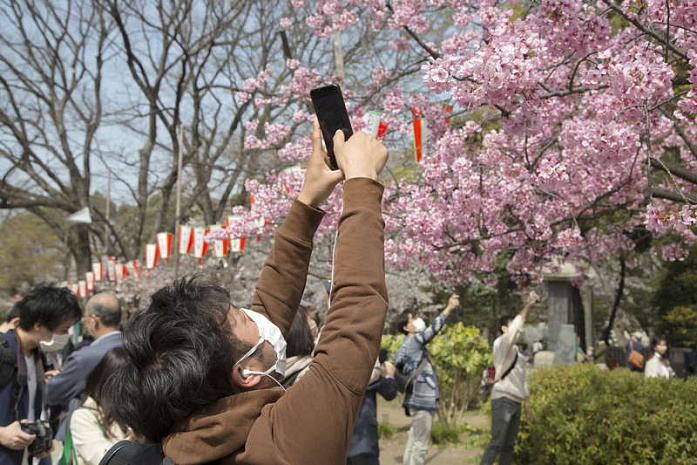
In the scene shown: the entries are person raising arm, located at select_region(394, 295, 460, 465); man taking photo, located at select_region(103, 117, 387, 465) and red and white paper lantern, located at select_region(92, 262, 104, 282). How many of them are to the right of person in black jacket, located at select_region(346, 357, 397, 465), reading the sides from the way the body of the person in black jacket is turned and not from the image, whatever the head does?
1

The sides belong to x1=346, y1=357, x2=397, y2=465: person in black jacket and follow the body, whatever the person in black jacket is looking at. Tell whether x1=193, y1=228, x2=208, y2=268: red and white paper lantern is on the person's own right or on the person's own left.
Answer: on the person's own left

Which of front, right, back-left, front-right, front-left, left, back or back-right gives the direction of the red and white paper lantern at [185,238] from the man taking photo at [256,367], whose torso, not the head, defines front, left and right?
front-left

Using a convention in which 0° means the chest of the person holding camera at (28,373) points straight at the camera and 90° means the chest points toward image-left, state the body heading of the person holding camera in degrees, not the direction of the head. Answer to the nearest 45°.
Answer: approximately 315°

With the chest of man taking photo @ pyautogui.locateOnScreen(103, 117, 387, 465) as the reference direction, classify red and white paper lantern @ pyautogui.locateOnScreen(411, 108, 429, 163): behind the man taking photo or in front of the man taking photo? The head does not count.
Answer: in front

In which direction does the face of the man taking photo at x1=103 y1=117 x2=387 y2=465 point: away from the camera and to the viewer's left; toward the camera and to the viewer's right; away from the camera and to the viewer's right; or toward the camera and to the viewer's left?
away from the camera and to the viewer's right
